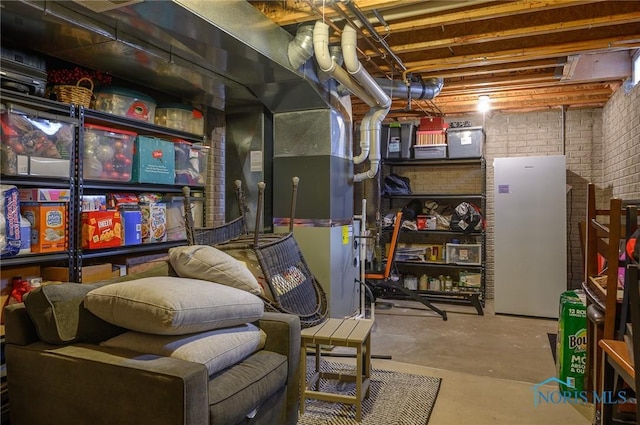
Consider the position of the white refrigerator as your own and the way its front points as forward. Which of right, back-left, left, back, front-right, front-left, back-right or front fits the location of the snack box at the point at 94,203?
front-right

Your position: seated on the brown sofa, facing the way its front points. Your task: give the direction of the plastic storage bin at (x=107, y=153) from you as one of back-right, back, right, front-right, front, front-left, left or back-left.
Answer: back-left

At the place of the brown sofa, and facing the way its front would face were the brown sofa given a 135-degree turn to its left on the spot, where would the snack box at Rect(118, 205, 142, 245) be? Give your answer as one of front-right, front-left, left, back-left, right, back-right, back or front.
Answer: front

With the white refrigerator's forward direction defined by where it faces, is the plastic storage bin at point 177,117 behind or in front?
in front

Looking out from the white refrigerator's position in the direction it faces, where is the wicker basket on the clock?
The wicker basket is roughly at 1 o'clock from the white refrigerator.

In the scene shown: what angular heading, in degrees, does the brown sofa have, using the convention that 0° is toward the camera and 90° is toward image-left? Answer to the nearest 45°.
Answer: approximately 315°

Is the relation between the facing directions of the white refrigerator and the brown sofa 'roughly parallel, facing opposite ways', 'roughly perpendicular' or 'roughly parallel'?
roughly perpendicular

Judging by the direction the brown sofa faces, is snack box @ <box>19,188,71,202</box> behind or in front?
behind

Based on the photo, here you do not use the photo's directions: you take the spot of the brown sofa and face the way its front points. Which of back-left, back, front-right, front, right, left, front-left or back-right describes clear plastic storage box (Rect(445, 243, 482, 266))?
left

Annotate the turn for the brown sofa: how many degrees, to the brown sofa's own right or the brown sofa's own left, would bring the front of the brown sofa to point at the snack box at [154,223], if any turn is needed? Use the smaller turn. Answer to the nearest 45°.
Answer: approximately 135° to the brown sofa's own left

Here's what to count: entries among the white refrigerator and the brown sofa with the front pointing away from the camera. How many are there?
0

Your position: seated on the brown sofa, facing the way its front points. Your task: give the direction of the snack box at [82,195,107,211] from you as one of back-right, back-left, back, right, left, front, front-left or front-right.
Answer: back-left

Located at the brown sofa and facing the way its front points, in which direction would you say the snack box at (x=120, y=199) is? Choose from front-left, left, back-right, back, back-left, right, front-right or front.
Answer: back-left

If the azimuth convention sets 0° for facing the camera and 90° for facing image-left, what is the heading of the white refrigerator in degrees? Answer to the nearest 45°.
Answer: approximately 0°

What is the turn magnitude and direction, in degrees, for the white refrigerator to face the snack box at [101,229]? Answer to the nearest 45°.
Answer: approximately 45° to its right

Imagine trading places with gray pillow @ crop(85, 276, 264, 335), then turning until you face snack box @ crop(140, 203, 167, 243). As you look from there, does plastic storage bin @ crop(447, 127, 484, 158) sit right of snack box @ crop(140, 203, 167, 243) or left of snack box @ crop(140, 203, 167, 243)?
right

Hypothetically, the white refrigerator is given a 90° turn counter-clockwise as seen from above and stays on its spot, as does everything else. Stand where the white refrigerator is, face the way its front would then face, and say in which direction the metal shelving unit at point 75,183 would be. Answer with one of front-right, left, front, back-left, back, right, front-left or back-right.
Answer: back-right
